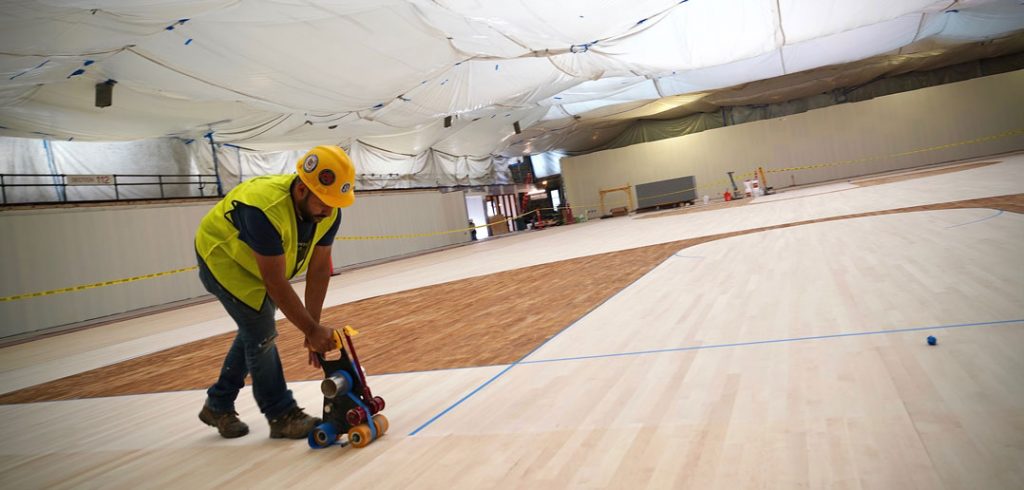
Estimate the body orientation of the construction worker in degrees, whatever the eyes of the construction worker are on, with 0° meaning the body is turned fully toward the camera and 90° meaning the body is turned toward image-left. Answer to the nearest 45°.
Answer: approximately 315°

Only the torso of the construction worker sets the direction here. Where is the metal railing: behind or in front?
behind

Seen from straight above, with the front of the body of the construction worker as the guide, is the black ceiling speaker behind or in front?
behind

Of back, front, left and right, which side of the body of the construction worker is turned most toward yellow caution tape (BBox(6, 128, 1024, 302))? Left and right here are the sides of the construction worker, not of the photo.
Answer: left
